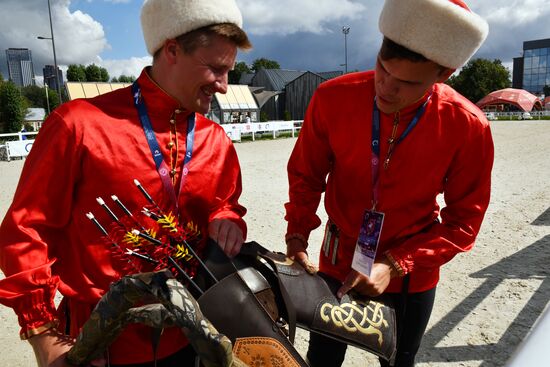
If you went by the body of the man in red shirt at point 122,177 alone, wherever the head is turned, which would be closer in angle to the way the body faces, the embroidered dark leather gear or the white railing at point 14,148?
the embroidered dark leather gear

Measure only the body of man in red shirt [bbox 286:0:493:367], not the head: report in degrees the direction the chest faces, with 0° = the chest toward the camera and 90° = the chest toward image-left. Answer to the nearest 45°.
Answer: approximately 45°

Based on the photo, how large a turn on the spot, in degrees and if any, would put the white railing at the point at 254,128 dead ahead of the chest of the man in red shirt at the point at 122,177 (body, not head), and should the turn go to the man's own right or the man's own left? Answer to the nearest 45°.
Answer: approximately 135° to the man's own left

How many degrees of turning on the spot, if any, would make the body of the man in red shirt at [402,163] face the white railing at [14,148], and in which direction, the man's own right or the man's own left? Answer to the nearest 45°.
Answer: approximately 90° to the man's own right

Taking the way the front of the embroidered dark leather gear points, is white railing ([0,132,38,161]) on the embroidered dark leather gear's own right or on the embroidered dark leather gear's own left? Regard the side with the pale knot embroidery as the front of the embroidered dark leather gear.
on the embroidered dark leather gear's own right

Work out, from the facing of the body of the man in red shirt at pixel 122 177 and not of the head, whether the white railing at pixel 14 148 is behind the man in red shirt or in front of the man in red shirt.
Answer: behind

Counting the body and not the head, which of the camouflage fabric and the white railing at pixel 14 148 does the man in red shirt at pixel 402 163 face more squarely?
the camouflage fabric
